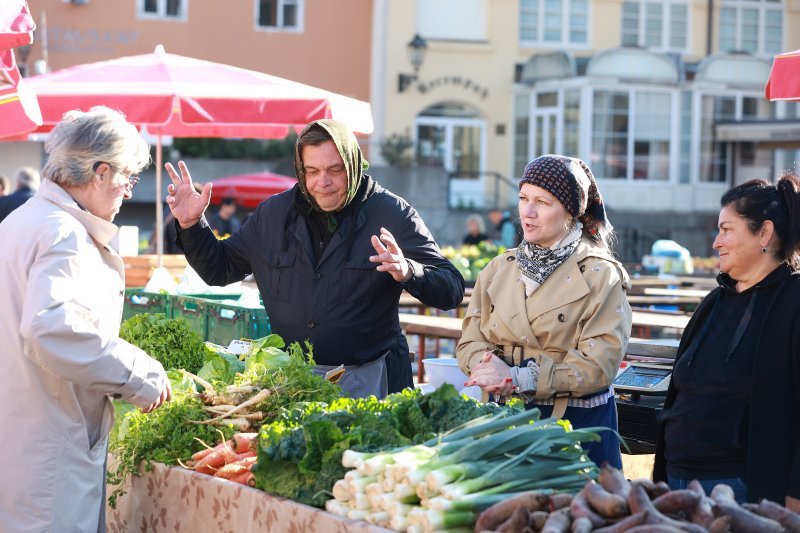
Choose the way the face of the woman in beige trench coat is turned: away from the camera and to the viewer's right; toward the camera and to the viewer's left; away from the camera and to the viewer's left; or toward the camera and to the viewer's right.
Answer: toward the camera and to the viewer's left

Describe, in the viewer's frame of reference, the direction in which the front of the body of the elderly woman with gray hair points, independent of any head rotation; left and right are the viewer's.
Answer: facing to the right of the viewer

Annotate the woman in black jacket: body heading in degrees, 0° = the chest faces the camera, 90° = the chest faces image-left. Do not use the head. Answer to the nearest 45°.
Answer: approximately 45°

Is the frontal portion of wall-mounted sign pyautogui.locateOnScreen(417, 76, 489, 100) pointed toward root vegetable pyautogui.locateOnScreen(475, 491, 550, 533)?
yes

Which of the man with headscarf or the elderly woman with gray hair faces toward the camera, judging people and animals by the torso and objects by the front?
the man with headscarf

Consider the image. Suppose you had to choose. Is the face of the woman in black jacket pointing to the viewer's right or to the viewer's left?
to the viewer's left

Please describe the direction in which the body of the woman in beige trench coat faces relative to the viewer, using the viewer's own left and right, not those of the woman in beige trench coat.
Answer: facing the viewer and to the left of the viewer

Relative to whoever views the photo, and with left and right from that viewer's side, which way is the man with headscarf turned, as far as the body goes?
facing the viewer

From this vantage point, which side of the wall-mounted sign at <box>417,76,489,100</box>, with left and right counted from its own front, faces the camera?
front

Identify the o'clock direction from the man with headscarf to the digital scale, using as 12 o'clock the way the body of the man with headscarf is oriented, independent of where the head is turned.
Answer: The digital scale is roughly at 9 o'clock from the man with headscarf.

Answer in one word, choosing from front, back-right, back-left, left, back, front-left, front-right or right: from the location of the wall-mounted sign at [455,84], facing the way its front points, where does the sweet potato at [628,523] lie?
front

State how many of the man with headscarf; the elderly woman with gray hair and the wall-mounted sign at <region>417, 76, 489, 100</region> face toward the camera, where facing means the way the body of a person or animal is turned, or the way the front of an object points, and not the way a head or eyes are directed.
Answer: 2

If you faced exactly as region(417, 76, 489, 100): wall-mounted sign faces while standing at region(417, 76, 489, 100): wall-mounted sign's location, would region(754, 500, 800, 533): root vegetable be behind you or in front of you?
in front

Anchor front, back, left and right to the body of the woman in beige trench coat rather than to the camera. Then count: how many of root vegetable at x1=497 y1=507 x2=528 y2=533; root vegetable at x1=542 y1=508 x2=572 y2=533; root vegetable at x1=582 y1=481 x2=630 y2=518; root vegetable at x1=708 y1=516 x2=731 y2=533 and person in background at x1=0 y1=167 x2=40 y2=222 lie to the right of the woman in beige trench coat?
1

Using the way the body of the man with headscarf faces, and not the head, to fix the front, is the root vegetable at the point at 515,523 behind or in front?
in front

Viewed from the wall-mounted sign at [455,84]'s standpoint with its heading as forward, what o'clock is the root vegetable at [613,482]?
The root vegetable is roughly at 12 o'clock from the wall-mounted sign.
